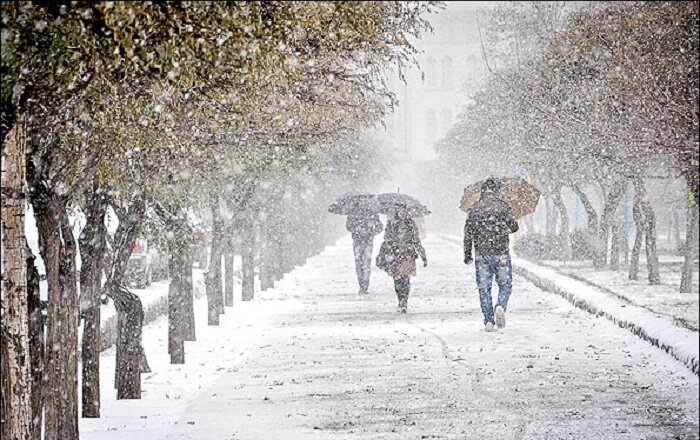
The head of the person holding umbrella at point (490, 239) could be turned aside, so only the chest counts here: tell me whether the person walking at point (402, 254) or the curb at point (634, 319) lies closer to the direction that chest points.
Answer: the person walking

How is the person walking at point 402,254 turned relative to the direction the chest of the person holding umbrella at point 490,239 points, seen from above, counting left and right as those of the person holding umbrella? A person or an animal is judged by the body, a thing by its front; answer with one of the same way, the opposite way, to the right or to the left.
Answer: the opposite way

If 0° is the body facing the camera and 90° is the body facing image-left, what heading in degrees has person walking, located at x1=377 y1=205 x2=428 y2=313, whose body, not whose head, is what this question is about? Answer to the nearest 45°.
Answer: approximately 0°

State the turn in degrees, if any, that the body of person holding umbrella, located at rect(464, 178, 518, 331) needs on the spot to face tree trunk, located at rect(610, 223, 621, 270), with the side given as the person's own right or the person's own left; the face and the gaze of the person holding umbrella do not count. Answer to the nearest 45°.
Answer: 0° — they already face it

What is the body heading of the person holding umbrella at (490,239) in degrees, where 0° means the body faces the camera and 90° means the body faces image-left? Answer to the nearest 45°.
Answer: approximately 180°

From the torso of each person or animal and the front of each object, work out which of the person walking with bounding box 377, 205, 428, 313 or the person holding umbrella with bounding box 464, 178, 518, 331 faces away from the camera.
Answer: the person holding umbrella

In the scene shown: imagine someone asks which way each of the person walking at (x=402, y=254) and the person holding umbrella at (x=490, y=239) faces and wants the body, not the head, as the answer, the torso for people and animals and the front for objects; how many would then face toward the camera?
1

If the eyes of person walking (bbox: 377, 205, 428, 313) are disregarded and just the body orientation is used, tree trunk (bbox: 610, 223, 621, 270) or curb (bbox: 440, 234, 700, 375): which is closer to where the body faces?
the curb

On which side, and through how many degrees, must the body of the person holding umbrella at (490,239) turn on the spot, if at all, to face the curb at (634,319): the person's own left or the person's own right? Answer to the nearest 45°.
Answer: approximately 90° to the person's own right
